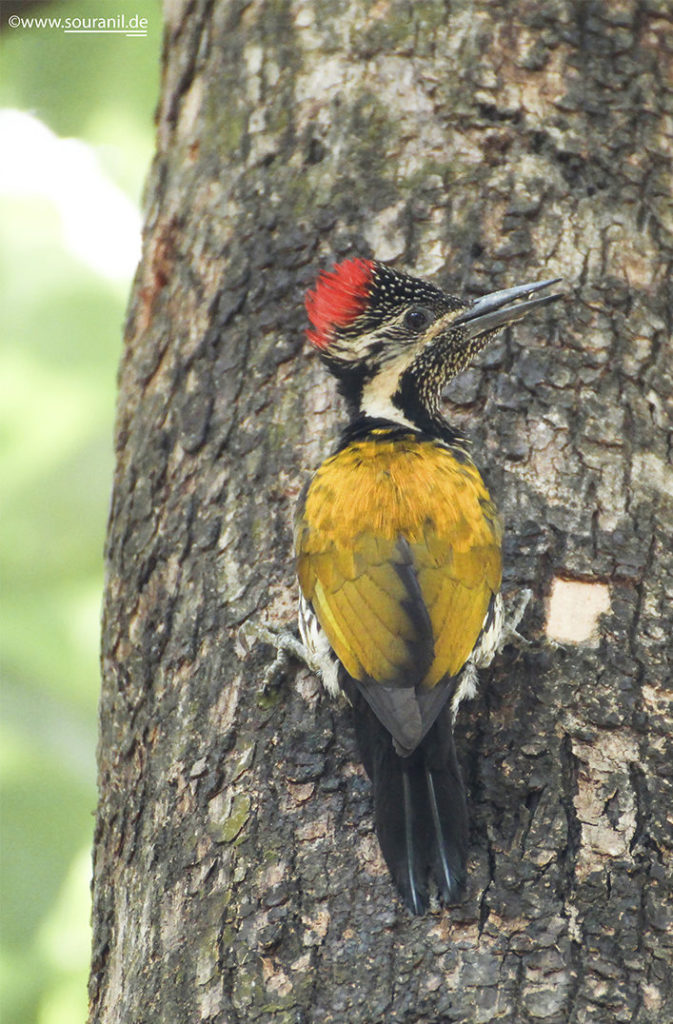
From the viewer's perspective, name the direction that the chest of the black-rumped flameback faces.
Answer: away from the camera
